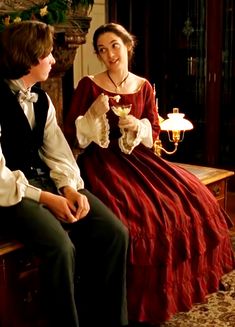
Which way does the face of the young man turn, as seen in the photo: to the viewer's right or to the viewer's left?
to the viewer's right

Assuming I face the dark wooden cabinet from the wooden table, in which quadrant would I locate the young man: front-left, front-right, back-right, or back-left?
back-left

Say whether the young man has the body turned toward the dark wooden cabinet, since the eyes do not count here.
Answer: no

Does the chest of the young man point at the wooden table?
no

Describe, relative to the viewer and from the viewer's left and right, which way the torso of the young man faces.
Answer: facing the viewer and to the right of the viewer
